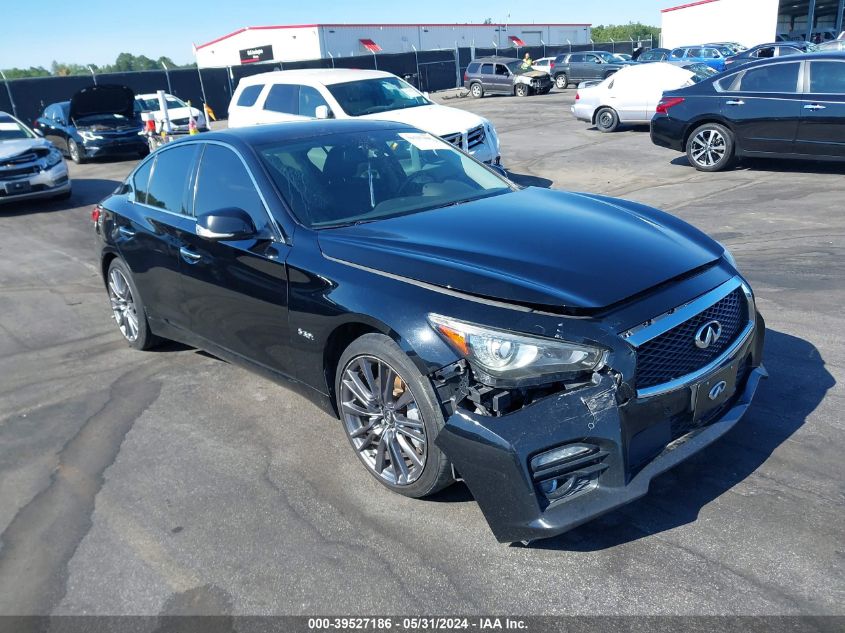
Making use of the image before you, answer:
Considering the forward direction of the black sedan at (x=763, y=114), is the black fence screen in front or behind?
behind

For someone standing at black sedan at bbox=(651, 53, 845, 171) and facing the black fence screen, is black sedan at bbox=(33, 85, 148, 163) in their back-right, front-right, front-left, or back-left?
front-left

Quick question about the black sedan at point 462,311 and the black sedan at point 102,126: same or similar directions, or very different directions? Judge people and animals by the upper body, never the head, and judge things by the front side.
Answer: same or similar directions

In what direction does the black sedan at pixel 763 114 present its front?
to the viewer's right

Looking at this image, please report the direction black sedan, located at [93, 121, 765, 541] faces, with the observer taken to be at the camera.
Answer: facing the viewer and to the right of the viewer

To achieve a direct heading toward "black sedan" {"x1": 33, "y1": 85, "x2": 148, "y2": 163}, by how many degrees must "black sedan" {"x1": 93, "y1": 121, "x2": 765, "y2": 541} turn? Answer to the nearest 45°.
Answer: approximately 180°
